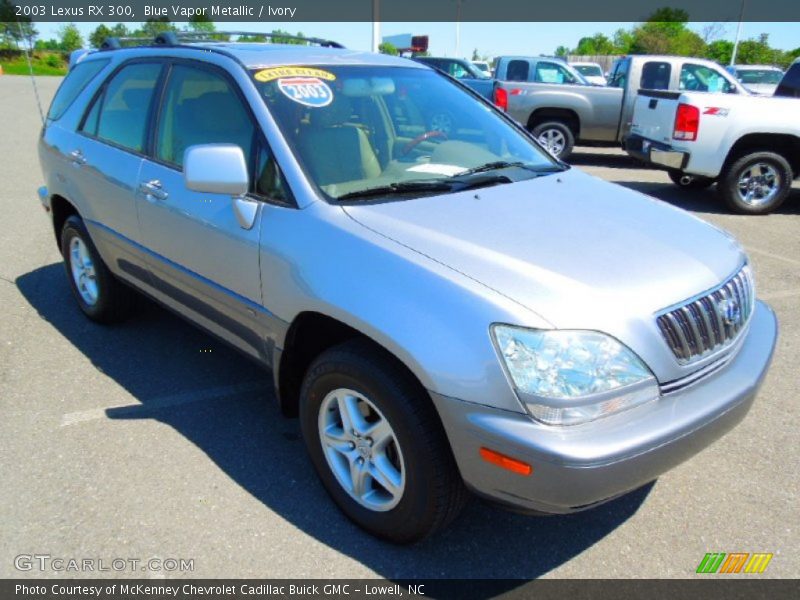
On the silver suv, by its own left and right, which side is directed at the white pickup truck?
left

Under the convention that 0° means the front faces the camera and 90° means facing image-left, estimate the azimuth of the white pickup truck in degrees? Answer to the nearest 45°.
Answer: approximately 225°

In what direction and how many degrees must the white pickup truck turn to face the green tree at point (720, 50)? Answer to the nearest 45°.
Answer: approximately 45° to its left

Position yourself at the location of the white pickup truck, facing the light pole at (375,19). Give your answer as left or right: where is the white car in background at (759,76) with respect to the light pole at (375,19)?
right

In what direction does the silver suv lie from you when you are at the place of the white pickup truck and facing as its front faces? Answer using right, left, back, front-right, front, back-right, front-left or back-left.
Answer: back-right

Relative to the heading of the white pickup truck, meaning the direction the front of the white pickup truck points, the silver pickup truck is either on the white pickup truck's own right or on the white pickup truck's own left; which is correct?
on the white pickup truck's own left

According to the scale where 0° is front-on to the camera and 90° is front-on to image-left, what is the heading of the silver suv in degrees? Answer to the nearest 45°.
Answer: approximately 315°

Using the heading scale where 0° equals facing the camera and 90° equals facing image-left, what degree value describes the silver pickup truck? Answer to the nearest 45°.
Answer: approximately 270°

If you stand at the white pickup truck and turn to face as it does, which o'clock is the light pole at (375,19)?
The light pole is roughly at 9 o'clock from the white pickup truck.

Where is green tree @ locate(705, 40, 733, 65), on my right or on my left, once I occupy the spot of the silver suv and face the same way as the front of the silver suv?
on my left

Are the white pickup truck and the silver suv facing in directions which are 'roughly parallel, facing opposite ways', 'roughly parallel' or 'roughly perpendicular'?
roughly perpendicular

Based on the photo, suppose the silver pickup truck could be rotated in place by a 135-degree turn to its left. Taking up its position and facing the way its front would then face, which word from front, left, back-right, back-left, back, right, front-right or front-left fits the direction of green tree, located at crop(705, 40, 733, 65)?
front-right
